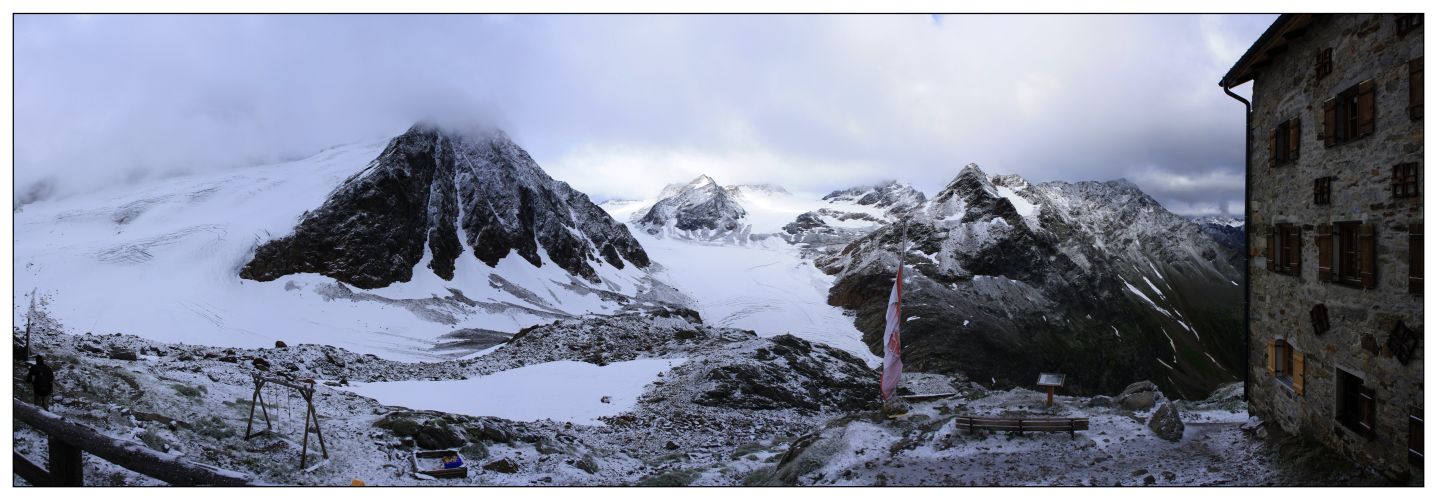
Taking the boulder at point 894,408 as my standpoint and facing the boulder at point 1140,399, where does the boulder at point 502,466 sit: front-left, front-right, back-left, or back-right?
back-right

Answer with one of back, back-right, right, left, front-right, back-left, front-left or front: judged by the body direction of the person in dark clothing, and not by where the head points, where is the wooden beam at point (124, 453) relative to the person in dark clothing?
back

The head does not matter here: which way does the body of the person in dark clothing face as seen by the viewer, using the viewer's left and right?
facing away from the viewer

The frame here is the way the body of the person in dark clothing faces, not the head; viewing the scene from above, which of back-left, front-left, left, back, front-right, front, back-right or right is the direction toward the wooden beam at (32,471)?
back

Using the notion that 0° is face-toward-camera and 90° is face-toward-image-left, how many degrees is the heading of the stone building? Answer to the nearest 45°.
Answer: approximately 45°

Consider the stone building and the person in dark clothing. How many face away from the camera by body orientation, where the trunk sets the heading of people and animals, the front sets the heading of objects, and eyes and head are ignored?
1

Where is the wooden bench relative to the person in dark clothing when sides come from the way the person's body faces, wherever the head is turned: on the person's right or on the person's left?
on the person's right

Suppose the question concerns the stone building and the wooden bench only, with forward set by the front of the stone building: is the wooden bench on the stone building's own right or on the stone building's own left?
on the stone building's own right

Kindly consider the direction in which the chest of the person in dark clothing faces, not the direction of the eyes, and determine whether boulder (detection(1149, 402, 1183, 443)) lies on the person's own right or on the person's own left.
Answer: on the person's own right

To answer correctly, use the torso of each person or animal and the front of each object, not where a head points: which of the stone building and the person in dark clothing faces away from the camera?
the person in dark clothing

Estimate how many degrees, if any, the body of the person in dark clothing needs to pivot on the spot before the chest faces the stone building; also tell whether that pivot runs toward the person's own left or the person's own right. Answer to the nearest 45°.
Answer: approximately 135° to the person's own right
